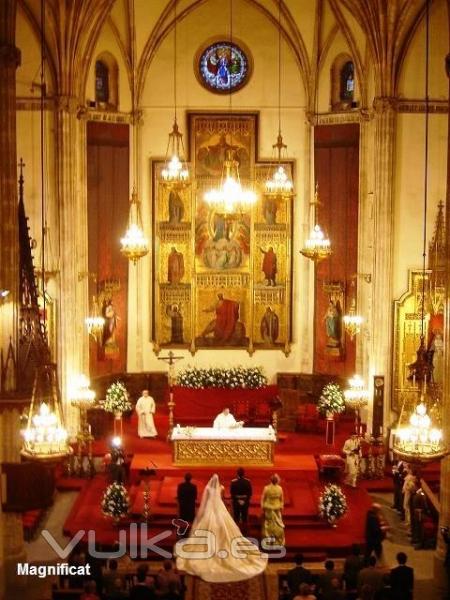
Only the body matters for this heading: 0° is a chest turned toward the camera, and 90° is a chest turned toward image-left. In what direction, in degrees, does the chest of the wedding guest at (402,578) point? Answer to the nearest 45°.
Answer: approximately 180°

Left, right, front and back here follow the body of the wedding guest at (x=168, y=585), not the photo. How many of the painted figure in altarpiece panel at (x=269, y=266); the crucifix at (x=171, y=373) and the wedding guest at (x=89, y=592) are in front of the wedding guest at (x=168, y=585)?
2

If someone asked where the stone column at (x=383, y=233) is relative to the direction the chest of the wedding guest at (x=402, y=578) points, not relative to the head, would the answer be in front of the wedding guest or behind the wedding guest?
in front

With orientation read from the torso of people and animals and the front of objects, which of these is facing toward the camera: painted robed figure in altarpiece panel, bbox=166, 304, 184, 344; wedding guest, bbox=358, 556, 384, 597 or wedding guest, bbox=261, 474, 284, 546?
the painted robed figure in altarpiece panel

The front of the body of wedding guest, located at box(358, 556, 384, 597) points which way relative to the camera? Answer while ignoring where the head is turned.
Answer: away from the camera

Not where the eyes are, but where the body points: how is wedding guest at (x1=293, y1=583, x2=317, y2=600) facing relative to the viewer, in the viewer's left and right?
facing away from the viewer

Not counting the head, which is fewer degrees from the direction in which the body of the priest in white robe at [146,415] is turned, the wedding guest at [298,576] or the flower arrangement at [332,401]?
the wedding guest

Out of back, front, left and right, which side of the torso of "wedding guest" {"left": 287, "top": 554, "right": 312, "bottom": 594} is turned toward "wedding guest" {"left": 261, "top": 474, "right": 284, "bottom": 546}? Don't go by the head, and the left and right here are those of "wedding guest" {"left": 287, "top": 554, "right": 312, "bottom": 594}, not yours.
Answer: front

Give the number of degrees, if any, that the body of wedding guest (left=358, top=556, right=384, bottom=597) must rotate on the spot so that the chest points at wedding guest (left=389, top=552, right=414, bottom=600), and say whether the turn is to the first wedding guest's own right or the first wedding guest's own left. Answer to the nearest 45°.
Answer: approximately 135° to the first wedding guest's own right

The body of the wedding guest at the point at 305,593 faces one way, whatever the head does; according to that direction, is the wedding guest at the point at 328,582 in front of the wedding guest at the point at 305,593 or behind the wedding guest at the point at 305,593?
in front

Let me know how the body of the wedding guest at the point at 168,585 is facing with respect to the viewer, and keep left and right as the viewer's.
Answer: facing away from the viewer
